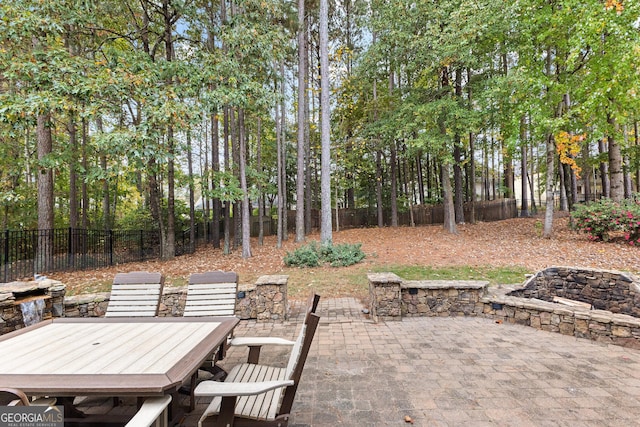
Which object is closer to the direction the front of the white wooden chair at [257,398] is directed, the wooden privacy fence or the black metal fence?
the black metal fence

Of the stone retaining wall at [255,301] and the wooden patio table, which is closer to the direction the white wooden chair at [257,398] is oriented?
the wooden patio table

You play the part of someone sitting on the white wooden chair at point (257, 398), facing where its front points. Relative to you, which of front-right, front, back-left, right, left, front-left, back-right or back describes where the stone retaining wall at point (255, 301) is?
right

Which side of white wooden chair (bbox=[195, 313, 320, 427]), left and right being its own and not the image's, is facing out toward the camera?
left

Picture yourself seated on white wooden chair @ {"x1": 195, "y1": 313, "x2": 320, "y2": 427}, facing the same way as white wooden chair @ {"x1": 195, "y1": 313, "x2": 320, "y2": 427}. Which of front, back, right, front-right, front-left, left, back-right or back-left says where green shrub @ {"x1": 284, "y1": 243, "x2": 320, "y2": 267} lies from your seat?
right

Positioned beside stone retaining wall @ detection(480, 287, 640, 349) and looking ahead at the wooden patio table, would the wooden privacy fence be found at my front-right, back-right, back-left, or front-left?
back-right

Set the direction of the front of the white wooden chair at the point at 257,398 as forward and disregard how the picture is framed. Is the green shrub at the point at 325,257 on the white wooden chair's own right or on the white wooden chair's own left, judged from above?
on the white wooden chair's own right

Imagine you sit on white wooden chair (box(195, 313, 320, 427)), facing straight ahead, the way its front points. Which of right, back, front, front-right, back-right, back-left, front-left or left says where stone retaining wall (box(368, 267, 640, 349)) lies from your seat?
back-right

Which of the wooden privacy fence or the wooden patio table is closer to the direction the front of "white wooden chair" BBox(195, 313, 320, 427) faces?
the wooden patio table

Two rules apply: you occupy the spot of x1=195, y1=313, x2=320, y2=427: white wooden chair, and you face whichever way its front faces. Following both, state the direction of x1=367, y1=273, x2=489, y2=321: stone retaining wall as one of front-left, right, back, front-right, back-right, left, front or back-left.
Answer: back-right
